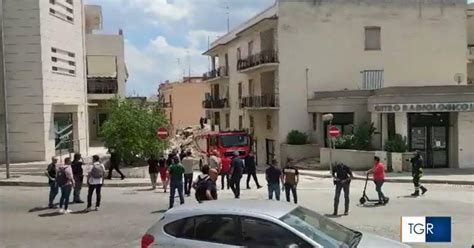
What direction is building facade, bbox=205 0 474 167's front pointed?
toward the camera

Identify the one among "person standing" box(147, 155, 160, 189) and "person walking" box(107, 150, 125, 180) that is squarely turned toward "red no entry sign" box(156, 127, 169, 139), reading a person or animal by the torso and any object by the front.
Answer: "person standing" box(147, 155, 160, 189)

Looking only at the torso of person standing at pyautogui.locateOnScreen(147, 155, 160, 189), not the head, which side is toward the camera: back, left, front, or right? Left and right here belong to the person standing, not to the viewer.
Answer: back

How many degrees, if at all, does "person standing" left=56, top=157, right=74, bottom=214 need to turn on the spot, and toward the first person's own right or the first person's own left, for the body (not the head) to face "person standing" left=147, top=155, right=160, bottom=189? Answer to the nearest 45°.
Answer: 0° — they already face them

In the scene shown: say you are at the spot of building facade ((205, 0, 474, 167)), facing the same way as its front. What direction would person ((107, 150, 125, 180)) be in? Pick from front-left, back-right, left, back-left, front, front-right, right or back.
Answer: front-right

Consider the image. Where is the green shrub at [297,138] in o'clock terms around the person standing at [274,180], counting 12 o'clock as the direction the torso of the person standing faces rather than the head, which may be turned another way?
The green shrub is roughly at 12 o'clock from the person standing.

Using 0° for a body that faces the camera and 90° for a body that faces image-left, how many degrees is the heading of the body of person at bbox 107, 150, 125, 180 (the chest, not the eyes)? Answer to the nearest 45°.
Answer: approximately 90°

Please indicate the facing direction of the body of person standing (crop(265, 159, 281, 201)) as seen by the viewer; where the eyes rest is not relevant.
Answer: away from the camera

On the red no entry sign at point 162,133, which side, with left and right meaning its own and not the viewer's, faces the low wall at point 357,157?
left

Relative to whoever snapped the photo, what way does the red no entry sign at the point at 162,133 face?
facing the viewer

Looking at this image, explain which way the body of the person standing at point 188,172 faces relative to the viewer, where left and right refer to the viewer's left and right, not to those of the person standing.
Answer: facing away from the viewer

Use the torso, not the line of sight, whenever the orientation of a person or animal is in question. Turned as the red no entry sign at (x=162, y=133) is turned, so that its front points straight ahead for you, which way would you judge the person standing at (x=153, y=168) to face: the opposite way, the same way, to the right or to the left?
the opposite way

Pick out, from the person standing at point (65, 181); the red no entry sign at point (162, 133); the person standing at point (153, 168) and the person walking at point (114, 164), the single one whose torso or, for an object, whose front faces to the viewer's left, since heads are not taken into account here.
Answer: the person walking at point (114, 164)

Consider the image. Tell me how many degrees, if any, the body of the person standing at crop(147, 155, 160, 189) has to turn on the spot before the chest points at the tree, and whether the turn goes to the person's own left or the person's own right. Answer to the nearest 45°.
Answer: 0° — they already face it
